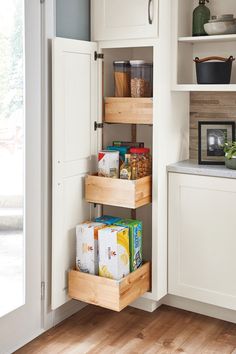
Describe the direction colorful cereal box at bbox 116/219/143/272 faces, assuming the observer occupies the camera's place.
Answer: facing the viewer and to the right of the viewer

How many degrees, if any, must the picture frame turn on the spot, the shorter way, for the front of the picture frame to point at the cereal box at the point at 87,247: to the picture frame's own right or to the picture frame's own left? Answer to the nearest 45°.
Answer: approximately 45° to the picture frame's own right

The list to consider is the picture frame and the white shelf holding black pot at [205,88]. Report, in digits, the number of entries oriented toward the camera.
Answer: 2

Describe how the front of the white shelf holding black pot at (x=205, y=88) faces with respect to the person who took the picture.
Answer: facing the viewer

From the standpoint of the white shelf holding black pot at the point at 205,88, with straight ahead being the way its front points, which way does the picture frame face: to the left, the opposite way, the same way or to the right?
the same way

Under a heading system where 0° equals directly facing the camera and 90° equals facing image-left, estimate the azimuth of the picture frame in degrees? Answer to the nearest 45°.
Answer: approximately 0°
